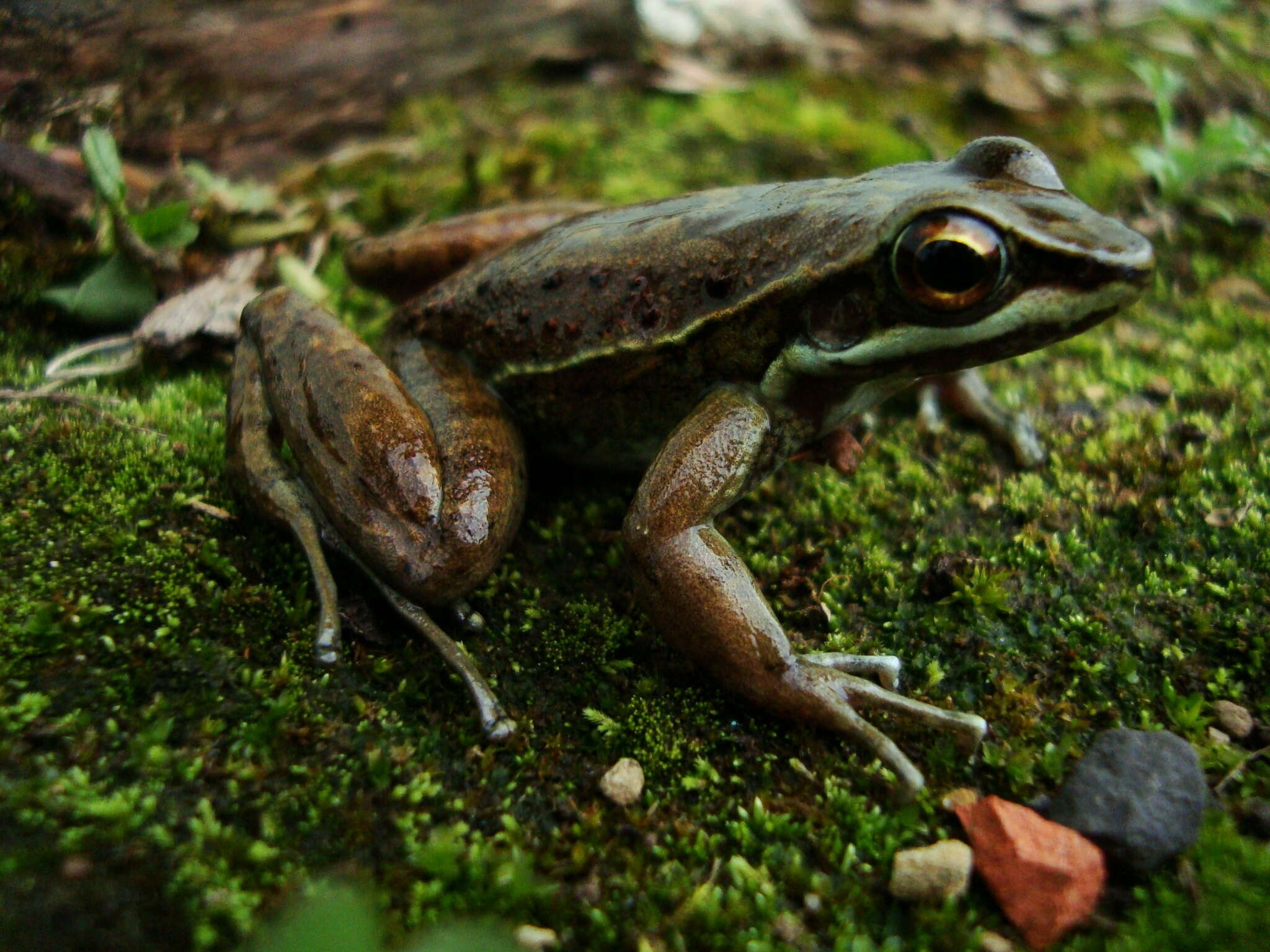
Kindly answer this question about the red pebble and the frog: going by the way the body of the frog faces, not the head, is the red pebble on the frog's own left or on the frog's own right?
on the frog's own right

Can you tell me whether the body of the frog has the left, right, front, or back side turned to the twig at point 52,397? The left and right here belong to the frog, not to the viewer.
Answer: back

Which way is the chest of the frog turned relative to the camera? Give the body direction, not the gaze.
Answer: to the viewer's right

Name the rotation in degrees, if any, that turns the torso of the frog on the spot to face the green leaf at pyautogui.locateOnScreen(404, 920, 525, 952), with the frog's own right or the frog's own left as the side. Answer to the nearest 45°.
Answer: approximately 90° to the frog's own right

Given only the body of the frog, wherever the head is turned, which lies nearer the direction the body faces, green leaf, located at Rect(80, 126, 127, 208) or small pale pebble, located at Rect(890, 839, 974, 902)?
the small pale pebble

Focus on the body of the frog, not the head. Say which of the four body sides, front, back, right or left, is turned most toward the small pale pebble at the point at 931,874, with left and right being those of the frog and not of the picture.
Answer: right

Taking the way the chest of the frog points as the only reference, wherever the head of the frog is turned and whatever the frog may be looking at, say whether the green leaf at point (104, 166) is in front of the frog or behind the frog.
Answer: behind

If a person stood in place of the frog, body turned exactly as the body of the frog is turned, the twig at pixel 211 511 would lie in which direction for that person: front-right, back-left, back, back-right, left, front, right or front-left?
back

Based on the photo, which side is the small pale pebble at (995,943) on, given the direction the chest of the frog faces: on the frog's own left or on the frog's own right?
on the frog's own right
